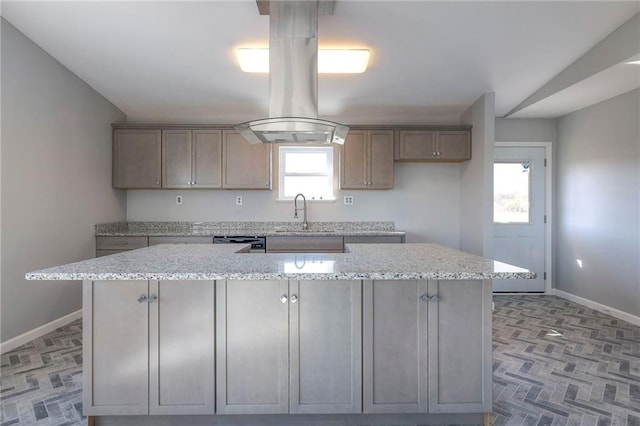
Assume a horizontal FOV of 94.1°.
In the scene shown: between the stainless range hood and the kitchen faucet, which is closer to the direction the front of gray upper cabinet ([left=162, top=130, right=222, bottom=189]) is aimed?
the stainless range hood

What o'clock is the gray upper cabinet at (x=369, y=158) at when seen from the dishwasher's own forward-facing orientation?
The gray upper cabinet is roughly at 9 o'clock from the dishwasher.

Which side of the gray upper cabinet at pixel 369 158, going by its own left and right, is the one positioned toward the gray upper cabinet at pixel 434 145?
left

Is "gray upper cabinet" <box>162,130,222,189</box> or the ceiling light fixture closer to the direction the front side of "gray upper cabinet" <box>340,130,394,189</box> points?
the ceiling light fixture

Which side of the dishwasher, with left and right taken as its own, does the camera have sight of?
front

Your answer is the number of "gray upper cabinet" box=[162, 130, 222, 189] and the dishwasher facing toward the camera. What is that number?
2

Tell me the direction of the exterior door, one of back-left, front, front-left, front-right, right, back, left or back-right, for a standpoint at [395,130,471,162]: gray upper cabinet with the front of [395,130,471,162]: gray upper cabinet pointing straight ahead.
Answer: back-left

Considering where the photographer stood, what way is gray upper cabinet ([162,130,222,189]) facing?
facing the viewer

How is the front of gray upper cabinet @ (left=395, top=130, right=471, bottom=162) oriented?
toward the camera

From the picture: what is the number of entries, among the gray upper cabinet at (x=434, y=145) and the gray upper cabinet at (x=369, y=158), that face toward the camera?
2

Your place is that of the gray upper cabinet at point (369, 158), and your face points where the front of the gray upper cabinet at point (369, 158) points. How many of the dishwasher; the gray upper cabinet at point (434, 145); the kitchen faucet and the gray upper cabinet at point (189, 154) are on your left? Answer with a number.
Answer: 1

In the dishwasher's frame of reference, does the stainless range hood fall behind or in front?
in front

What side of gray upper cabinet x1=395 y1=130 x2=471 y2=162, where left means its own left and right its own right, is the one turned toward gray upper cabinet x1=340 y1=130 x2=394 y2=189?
right
